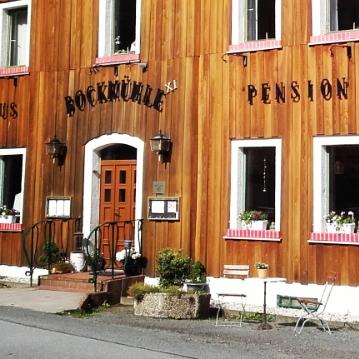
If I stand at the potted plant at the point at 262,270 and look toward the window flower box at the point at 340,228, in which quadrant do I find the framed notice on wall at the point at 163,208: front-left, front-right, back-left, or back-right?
back-left

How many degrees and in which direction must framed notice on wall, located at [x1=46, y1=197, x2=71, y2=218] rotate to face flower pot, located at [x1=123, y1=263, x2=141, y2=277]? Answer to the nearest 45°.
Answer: approximately 45° to its left

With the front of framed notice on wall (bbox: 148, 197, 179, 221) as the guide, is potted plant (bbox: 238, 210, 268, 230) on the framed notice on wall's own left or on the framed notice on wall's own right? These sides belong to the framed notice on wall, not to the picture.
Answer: on the framed notice on wall's own left
